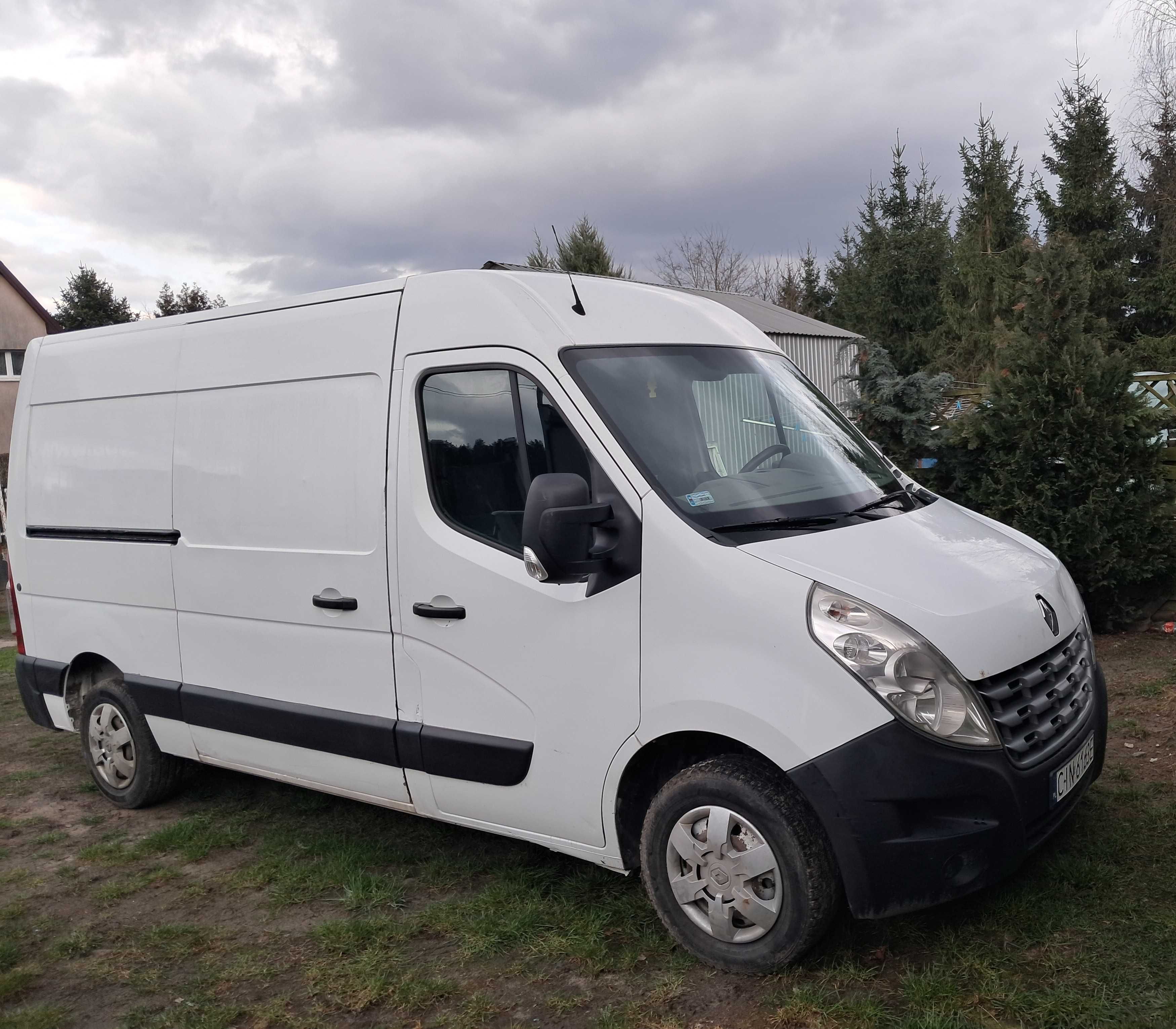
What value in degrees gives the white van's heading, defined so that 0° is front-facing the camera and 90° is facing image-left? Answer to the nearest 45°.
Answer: approximately 315°

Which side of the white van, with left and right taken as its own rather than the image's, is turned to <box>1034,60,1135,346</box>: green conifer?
left

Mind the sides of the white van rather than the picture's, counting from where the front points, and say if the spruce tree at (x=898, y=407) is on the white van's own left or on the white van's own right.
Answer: on the white van's own left

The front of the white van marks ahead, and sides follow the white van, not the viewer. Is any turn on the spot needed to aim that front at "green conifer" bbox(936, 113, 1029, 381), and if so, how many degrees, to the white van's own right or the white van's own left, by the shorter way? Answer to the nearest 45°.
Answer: approximately 90° to the white van's own left

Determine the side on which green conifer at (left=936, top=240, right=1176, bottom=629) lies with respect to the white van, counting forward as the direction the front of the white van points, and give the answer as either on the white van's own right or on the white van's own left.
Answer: on the white van's own left

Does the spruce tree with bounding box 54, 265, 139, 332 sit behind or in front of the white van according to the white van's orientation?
behind

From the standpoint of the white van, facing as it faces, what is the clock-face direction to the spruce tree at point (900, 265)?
The spruce tree is roughly at 8 o'clock from the white van.
